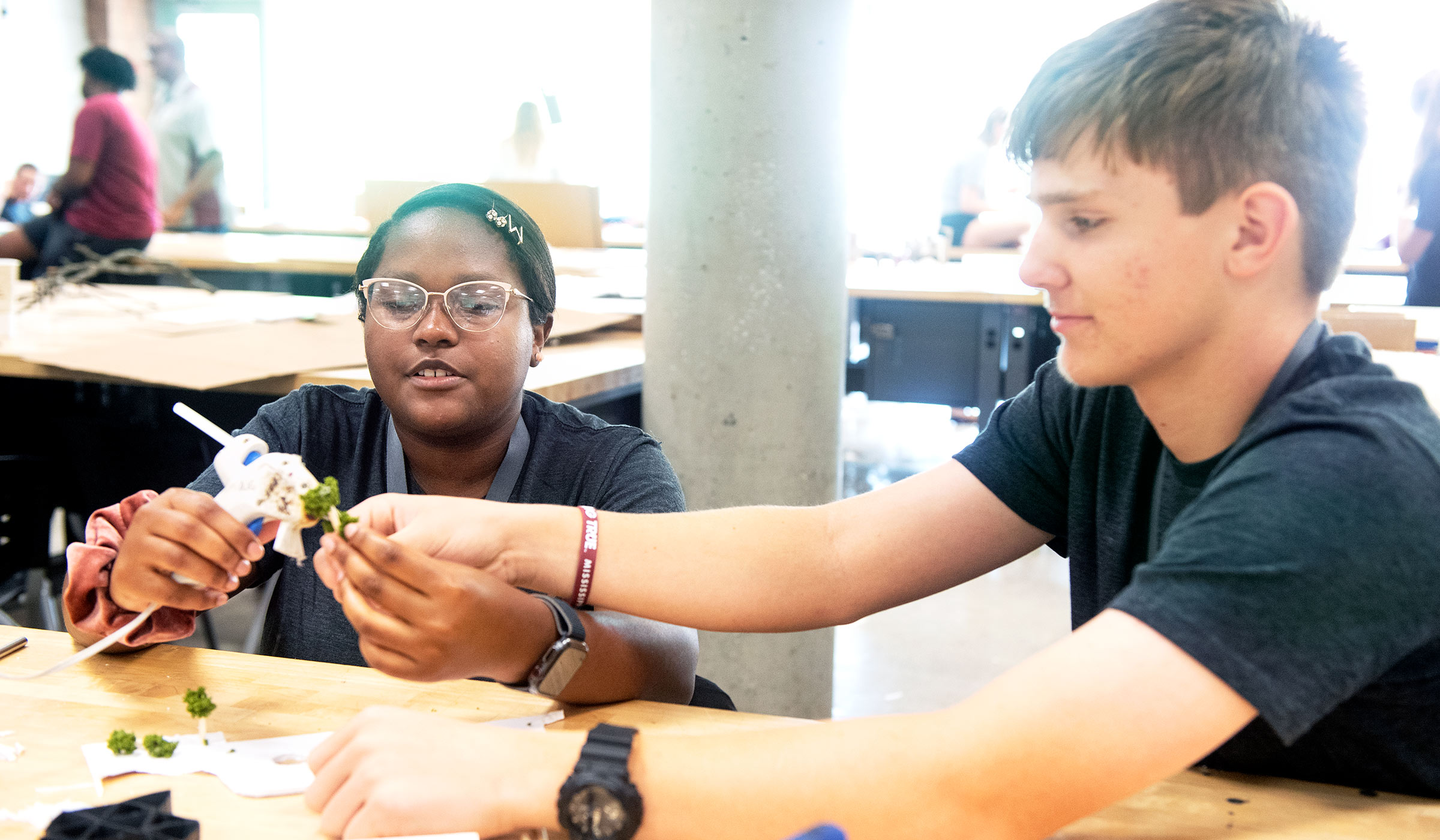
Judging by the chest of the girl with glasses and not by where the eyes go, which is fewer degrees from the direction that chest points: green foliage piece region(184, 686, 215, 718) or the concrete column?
the green foliage piece

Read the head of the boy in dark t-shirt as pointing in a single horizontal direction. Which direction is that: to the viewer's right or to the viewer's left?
to the viewer's left

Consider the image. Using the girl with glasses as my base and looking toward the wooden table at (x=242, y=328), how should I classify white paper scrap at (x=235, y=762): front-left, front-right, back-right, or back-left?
back-left

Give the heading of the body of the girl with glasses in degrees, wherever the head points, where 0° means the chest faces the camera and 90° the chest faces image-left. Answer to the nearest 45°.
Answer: approximately 0°

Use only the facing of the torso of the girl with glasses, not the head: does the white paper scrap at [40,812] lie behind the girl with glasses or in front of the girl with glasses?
in front

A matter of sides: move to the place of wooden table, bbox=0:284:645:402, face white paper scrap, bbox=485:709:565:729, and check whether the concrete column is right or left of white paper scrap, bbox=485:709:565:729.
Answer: left
